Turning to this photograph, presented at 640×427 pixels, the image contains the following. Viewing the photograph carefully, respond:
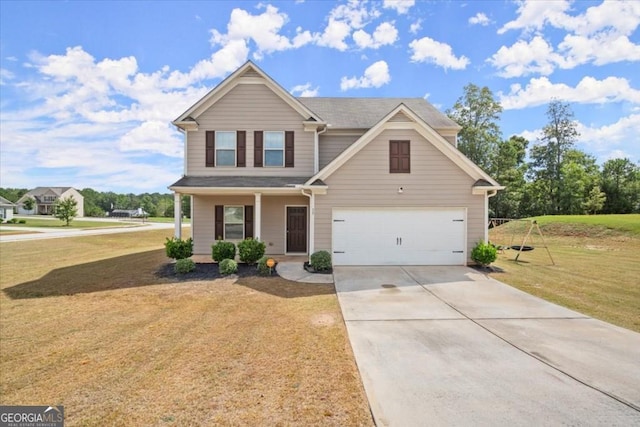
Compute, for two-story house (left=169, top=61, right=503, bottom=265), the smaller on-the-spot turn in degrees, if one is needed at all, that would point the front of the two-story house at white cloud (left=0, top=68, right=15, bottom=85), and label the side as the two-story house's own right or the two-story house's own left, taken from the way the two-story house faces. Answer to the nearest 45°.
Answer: approximately 90° to the two-story house's own right

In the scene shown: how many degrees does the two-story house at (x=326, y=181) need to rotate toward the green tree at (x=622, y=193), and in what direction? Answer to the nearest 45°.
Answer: approximately 135° to its left

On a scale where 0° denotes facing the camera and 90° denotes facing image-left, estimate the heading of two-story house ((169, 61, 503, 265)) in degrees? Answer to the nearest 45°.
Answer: approximately 0°

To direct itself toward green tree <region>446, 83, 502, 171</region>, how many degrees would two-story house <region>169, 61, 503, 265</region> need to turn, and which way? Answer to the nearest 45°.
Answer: approximately 135° to its left

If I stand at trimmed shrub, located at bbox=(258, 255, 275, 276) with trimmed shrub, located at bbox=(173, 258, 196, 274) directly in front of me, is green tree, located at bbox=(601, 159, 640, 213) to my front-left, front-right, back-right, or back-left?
back-right

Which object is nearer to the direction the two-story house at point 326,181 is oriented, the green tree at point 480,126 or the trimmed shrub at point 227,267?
the trimmed shrub
